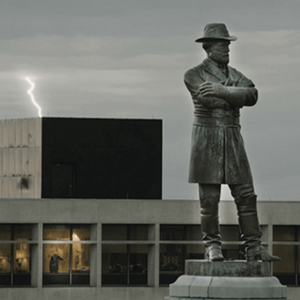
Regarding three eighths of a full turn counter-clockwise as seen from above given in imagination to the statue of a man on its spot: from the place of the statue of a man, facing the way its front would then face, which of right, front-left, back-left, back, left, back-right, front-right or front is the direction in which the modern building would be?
front

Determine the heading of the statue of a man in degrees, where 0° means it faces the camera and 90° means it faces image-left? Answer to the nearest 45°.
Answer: approximately 315°
